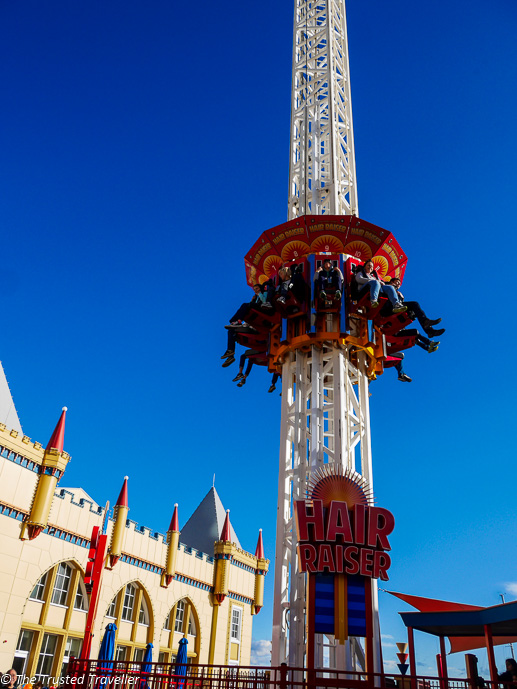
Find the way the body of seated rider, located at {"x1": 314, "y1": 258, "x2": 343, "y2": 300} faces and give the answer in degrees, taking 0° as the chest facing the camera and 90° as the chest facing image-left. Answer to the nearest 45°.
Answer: approximately 0°

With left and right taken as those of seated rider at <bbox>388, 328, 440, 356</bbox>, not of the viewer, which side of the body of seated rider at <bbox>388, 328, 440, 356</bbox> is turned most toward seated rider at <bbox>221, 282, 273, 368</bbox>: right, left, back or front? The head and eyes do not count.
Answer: back

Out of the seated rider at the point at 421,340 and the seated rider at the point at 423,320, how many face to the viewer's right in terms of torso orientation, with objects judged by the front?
2

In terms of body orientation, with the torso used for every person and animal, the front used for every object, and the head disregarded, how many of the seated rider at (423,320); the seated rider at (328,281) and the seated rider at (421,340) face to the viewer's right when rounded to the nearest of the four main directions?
2

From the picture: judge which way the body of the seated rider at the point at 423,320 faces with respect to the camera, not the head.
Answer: to the viewer's right

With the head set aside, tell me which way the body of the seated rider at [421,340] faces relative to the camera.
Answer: to the viewer's right

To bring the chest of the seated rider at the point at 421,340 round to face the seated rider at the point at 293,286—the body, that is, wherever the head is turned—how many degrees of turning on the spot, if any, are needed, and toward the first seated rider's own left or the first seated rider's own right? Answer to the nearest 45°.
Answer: approximately 135° to the first seated rider's own right

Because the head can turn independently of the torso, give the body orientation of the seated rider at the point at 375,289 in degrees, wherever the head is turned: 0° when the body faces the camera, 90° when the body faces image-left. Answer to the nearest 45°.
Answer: approximately 315°
